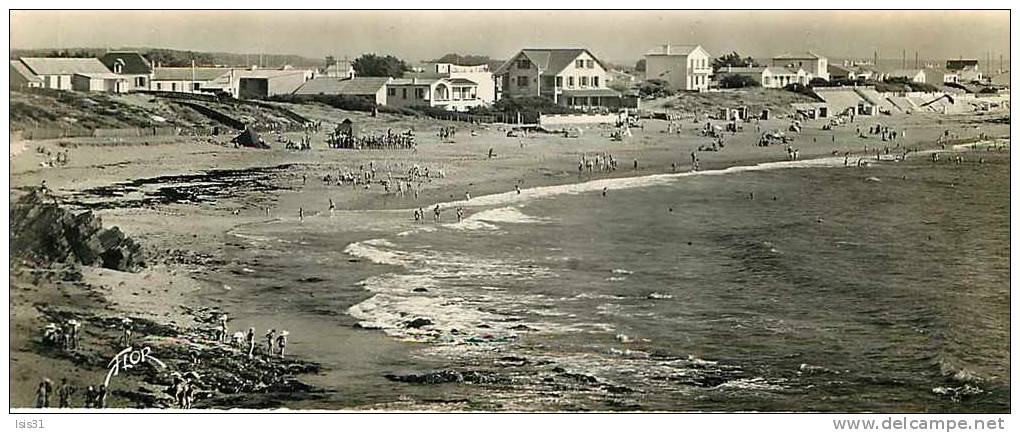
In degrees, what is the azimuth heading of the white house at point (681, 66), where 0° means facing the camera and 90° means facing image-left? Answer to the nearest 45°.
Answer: approximately 315°

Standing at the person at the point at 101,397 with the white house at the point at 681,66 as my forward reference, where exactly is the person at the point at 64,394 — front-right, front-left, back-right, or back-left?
back-left

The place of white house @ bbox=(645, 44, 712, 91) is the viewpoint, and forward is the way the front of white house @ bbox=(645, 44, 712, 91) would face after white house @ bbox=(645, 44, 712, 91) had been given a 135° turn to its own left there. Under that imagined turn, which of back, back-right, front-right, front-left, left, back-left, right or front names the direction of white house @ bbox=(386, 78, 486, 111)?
left

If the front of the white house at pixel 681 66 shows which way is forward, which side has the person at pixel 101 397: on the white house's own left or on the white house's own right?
on the white house's own right

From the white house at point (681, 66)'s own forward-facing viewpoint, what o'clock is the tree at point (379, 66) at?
The tree is roughly at 4 o'clock from the white house.

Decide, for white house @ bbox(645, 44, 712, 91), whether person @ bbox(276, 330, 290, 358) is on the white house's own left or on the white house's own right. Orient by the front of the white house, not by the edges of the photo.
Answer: on the white house's own right

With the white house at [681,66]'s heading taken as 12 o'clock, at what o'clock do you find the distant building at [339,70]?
The distant building is roughly at 4 o'clock from the white house.

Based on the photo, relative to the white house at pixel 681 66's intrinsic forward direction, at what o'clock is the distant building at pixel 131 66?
The distant building is roughly at 4 o'clock from the white house.

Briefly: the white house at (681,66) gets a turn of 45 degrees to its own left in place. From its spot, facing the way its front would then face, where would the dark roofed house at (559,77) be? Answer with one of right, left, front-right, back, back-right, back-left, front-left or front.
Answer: back

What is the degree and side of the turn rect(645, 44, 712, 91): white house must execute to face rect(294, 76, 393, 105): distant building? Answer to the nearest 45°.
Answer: approximately 135° to its right

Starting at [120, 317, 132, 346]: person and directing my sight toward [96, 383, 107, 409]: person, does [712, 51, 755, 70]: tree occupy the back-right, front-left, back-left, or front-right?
back-left
